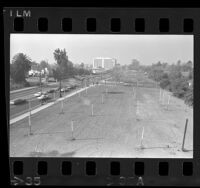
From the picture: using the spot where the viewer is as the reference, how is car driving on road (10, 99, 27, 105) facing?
facing the viewer and to the left of the viewer
